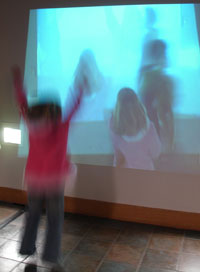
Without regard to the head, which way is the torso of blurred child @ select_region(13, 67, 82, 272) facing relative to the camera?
away from the camera

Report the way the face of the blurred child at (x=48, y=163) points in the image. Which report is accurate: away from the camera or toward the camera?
away from the camera
